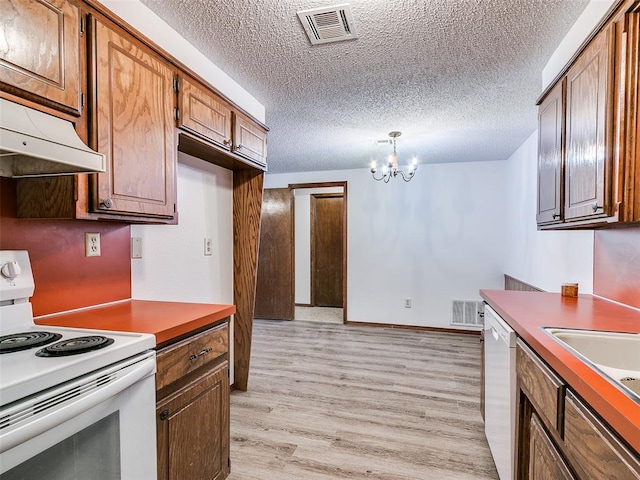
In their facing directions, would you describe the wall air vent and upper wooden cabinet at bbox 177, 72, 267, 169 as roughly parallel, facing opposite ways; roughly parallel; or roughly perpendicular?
roughly perpendicular

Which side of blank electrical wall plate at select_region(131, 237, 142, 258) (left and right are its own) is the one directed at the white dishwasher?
front

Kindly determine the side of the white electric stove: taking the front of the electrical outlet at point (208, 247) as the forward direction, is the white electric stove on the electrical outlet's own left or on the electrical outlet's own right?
on the electrical outlet's own right

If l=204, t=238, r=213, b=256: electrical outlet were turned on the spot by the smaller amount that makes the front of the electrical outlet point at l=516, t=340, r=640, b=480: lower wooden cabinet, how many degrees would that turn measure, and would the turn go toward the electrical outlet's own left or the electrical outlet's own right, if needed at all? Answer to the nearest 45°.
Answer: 0° — it already faces it

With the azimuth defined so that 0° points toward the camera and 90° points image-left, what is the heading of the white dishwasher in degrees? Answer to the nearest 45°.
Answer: approximately 90°

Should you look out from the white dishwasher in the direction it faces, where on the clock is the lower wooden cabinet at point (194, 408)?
The lower wooden cabinet is roughly at 11 o'clock from the white dishwasher.

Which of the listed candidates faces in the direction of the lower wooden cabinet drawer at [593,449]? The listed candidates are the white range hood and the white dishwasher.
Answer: the white range hood

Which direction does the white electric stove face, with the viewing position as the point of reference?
facing the viewer and to the right of the viewer

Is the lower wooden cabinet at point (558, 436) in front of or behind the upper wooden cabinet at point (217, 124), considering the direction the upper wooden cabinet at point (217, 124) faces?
in front

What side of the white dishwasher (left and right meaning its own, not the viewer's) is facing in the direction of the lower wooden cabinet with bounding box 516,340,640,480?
left

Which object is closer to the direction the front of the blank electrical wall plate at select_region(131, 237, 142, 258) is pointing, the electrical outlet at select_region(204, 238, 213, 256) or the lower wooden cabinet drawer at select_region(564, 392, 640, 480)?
the lower wooden cabinet drawer

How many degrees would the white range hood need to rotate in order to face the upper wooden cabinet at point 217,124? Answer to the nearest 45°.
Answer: approximately 90° to its left

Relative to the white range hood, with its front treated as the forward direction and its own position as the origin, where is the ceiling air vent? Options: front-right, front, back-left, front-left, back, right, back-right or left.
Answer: front-left

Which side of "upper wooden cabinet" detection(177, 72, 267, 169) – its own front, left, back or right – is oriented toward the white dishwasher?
front

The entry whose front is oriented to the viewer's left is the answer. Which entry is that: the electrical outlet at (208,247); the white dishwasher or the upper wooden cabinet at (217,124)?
the white dishwasher
